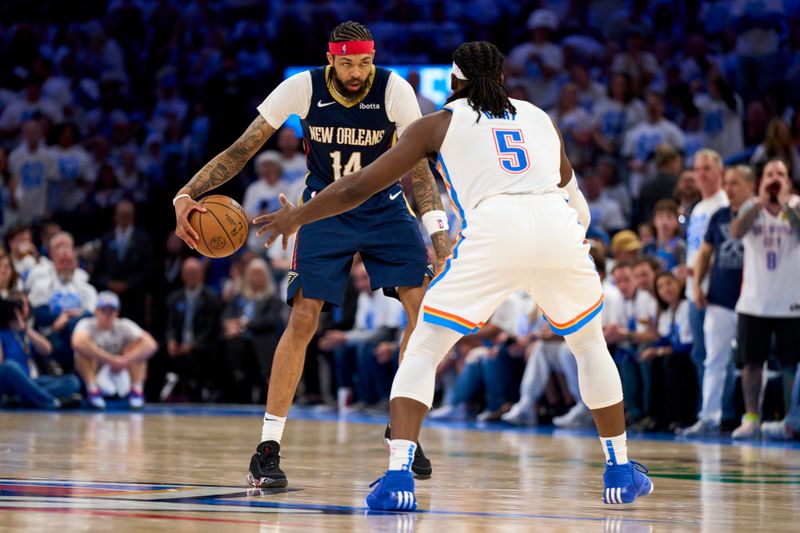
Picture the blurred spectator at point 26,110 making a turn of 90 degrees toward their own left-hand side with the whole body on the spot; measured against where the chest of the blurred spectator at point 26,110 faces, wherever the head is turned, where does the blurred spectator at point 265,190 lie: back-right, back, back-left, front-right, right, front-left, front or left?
front-right

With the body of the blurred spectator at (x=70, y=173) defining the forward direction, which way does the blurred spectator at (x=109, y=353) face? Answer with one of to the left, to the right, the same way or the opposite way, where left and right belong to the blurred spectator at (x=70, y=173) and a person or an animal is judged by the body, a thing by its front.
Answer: the same way

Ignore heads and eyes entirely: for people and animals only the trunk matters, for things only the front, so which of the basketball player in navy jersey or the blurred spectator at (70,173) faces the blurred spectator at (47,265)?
the blurred spectator at (70,173)

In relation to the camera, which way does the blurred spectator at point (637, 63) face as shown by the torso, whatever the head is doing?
toward the camera

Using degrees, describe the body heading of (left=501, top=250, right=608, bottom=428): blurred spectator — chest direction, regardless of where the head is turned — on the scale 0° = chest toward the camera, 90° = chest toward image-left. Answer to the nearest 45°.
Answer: approximately 45°

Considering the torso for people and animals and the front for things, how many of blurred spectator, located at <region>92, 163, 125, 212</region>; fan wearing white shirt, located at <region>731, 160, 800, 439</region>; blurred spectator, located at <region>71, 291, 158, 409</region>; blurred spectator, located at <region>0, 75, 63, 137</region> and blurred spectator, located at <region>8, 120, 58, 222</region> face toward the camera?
5

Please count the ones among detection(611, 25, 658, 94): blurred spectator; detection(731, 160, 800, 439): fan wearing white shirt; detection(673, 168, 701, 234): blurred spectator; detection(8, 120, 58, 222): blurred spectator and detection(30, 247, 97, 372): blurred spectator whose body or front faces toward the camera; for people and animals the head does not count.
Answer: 5

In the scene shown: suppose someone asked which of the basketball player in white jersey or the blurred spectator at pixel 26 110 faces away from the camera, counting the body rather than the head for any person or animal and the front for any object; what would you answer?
the basketball player in white jersey

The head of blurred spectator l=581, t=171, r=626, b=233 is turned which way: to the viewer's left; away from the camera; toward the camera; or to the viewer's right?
toward the camera

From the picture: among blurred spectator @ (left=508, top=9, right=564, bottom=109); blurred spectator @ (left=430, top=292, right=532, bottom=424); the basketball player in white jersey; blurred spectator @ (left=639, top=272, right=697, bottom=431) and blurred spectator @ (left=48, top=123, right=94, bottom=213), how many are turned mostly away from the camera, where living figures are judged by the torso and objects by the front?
1

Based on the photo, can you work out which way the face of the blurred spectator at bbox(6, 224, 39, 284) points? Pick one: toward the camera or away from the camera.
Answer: toward the camera

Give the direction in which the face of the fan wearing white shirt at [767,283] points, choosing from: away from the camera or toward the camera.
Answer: toward the camera

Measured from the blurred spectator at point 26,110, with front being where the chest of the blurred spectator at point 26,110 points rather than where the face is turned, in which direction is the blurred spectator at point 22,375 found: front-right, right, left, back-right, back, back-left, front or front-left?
front

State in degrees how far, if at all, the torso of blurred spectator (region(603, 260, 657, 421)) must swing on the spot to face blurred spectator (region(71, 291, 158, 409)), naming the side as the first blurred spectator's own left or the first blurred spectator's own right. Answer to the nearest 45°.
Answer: approximately 45° to the first blurred spectator's own right

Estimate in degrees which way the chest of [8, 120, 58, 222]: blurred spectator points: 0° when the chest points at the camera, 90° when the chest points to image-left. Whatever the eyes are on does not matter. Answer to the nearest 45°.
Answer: approximately 0°

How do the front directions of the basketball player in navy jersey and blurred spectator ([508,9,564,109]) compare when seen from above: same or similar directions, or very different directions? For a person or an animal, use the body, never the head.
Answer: same or similar directions

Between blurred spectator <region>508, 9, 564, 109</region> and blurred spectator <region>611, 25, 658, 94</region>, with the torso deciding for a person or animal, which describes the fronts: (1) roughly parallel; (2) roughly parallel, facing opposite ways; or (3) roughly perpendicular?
roughly parallel

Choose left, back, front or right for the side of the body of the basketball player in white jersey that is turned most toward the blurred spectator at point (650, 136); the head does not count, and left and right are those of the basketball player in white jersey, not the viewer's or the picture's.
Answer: front

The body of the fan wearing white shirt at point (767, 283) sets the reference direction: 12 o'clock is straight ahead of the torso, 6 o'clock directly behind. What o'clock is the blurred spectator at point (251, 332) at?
The blurred spectator is roughly at 4 o'clock from the fan wearing white shirt.

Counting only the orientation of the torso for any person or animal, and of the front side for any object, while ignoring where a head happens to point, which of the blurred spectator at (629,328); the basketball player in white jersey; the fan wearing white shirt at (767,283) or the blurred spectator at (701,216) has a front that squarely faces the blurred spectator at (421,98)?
the basketball player in white jersey

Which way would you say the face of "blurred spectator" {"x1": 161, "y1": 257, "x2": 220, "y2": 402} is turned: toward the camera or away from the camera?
toward the camera

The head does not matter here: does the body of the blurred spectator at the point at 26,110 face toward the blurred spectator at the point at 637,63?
no
